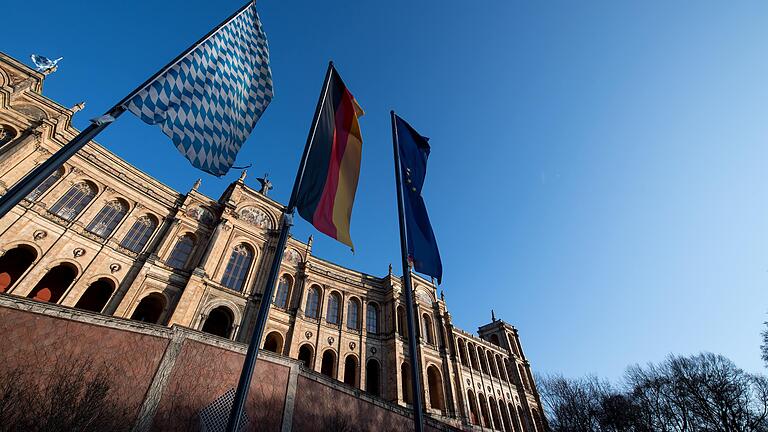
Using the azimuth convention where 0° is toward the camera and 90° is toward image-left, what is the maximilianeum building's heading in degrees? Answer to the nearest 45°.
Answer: approximately 315°

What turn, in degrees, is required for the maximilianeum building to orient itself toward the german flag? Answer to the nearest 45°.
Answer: approximately 45° to its right

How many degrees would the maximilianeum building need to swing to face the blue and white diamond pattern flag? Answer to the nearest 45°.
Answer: approximately 45° to its right
